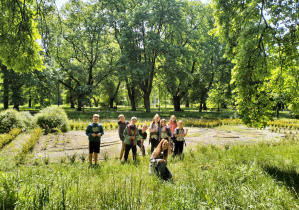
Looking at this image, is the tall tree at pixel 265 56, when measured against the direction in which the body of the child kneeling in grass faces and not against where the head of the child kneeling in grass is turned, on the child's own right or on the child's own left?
on the child's own left

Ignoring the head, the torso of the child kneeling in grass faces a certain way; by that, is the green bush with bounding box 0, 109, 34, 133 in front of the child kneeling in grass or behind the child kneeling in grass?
behind

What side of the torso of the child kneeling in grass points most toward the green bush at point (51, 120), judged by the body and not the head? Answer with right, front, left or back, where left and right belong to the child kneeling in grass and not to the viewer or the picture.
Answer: back

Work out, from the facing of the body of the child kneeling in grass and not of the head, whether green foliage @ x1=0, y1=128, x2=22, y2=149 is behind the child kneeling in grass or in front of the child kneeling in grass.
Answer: behind

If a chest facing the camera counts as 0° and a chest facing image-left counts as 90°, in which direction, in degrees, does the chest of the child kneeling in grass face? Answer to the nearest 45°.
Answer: approximately 315°

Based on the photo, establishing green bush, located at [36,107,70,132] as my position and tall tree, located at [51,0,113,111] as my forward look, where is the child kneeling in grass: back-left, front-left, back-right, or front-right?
back-right

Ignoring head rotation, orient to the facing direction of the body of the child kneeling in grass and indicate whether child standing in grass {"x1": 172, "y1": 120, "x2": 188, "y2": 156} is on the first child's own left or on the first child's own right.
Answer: on the first child's own left

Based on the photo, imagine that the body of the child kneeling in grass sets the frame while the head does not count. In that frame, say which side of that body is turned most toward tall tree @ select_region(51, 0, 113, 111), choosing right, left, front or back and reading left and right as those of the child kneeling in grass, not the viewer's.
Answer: back
